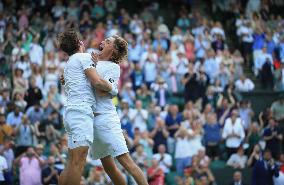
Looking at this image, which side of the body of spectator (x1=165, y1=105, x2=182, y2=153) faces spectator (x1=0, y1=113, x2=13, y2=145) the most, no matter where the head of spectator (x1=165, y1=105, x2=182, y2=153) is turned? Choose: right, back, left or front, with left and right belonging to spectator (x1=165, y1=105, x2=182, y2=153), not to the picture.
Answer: right

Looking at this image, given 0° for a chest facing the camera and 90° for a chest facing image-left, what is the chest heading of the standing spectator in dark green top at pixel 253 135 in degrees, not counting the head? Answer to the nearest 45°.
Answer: approximately 45°

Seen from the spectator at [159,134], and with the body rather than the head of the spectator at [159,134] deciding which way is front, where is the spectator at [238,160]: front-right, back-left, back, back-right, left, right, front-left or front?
left

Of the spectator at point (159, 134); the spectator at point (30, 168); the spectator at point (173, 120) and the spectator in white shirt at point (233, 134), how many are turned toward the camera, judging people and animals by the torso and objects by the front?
4

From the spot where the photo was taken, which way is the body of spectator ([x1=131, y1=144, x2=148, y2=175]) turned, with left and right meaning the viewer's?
facing the viewer

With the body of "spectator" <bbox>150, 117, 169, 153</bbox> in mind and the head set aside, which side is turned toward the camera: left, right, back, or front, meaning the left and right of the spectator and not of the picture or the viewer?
front

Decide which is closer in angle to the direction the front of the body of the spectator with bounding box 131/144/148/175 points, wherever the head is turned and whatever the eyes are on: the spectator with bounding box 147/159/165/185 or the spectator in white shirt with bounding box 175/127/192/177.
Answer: the spectator

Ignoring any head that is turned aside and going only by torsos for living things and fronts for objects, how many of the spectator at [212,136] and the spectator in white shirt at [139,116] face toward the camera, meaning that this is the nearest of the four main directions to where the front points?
2

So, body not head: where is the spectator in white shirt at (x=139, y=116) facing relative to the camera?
toward the camera

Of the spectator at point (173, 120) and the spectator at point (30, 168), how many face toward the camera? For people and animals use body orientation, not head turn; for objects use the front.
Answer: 2

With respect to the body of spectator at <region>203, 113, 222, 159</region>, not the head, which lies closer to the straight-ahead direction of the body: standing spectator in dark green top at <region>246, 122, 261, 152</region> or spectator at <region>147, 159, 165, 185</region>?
the spectator

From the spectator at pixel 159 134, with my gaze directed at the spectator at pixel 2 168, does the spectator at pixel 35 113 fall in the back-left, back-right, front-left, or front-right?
front-right
